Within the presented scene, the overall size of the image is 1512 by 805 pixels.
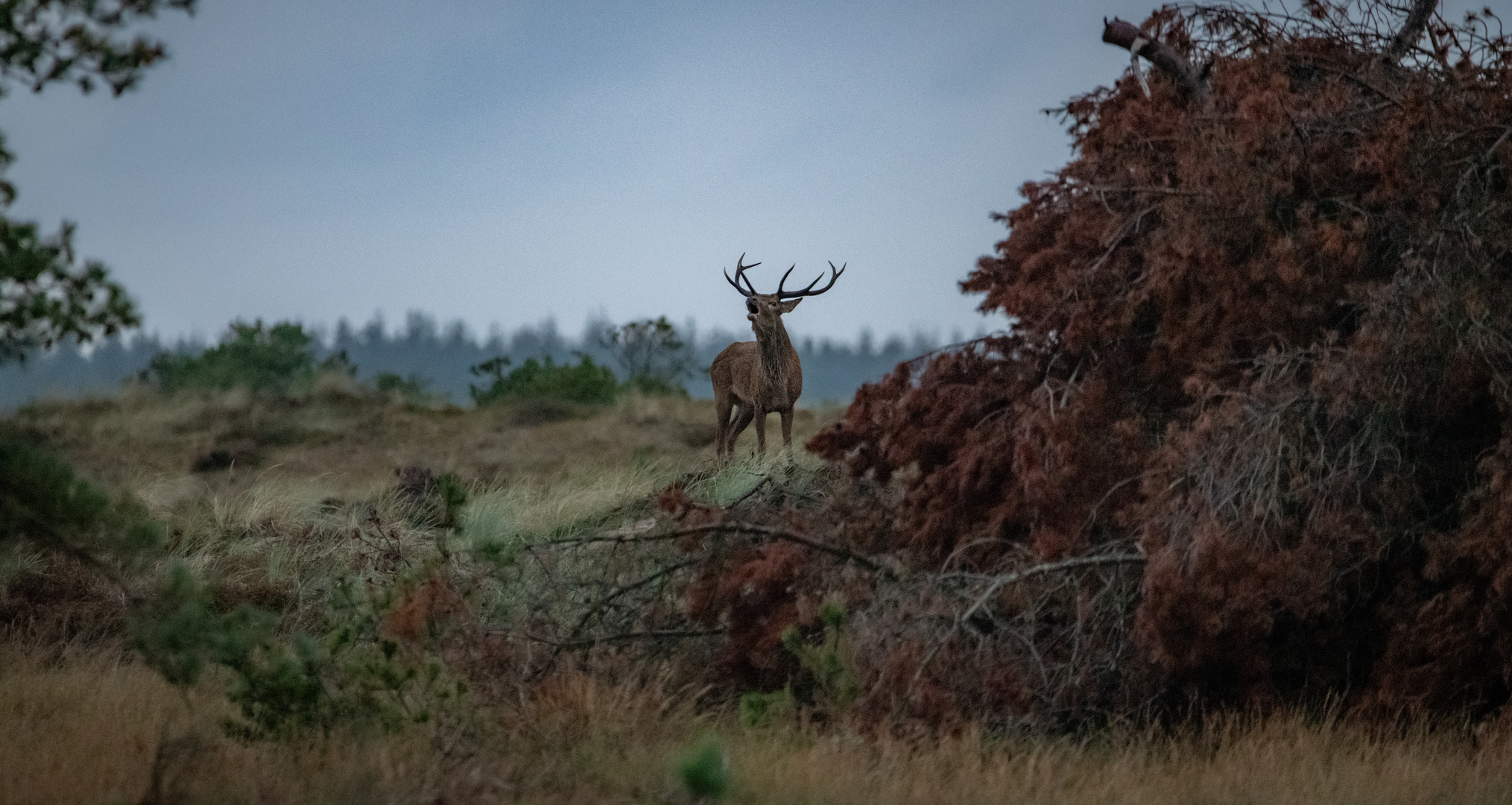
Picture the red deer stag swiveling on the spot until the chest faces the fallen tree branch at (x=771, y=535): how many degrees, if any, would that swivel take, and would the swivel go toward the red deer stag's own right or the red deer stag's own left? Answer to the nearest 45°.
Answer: approximately 45° to the red deer stag's own right

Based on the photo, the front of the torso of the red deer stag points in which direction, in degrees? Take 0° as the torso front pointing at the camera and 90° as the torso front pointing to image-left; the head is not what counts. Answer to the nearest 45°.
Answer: approximately 315°

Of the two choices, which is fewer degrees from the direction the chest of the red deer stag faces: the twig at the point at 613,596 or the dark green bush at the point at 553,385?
the twig

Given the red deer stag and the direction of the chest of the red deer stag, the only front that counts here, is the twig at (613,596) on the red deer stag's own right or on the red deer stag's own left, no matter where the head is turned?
on the red deer stag's own right

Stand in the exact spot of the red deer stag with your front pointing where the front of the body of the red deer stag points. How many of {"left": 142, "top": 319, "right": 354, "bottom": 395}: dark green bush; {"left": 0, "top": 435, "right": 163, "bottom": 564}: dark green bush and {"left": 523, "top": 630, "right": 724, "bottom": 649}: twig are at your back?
1

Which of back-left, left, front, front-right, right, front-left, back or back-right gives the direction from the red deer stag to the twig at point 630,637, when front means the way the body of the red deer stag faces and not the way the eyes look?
front-right

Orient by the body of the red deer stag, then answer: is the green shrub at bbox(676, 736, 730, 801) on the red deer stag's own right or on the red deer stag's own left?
on the red deer stag's own right

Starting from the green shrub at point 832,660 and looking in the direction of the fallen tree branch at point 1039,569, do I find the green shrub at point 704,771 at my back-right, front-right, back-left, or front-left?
back-right

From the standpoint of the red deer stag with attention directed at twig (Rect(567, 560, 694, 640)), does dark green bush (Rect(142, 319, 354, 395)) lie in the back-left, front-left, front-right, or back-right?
back-right

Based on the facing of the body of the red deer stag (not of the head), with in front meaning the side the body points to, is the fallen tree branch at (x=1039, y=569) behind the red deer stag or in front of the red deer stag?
in front

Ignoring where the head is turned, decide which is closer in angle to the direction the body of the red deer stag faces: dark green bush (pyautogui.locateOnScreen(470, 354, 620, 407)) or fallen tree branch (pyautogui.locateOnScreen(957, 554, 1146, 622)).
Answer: the fallen tree branch

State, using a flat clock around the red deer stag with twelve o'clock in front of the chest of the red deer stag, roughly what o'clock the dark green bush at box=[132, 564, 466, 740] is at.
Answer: The dark green bush is roughly at 2 o'clock from the red deer stag.
